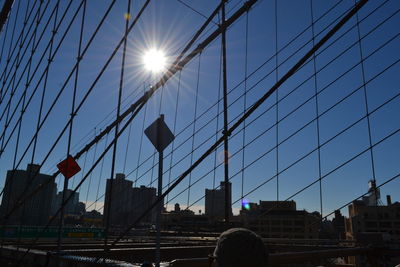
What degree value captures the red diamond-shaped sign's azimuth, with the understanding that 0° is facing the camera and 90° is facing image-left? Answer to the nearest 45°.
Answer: approximately 0°

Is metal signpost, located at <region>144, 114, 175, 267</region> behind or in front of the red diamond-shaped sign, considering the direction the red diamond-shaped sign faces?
in front

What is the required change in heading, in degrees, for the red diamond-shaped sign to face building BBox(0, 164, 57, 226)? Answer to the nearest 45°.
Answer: approximately 180°

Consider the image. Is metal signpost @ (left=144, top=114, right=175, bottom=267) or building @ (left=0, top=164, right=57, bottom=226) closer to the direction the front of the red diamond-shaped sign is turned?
the metal signpost
